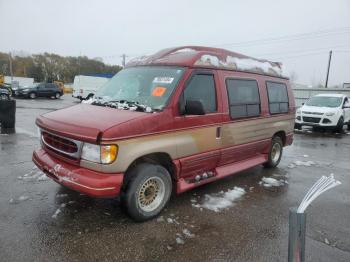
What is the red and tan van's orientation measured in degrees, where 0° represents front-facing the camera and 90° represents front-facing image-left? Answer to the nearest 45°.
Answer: approximately 45°

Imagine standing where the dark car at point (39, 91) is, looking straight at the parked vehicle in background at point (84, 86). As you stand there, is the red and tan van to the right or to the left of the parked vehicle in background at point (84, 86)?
right

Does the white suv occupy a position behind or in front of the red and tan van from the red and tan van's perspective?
behind

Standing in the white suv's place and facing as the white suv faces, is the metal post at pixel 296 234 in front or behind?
in front

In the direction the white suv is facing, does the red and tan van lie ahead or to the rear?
ahead

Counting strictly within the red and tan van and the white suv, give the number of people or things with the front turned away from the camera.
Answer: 0

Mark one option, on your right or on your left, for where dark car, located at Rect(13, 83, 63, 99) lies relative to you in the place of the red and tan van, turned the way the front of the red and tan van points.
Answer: on your right
